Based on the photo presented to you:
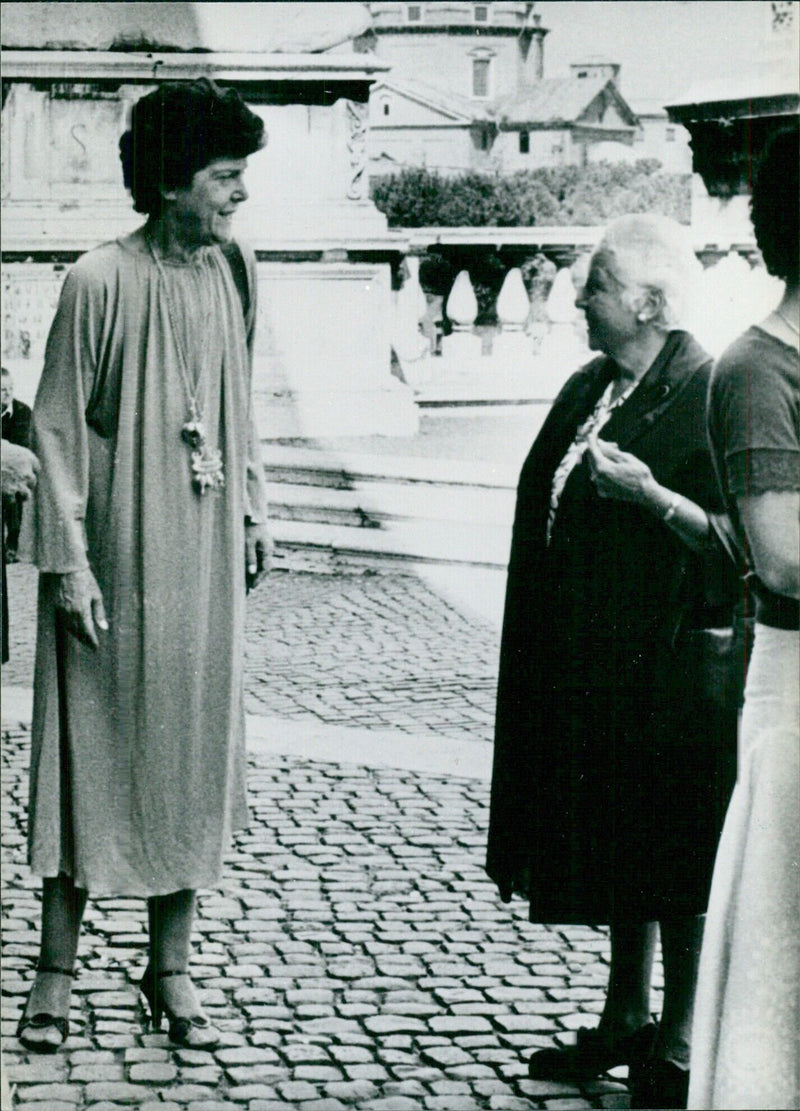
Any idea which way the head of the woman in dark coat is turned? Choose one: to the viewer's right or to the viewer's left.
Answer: to the viewer's left

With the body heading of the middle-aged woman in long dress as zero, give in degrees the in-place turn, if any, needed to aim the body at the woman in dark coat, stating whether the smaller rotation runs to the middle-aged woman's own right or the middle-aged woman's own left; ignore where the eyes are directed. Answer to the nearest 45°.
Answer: approximately 45° to the middle-aged woman's own left

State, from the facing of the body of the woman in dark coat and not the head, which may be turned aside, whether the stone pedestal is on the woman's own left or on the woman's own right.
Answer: on the woman's own right

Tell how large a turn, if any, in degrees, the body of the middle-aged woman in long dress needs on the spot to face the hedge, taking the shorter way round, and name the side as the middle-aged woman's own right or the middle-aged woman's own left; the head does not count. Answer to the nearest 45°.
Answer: approximately 90° to the middle-aged woman's own left

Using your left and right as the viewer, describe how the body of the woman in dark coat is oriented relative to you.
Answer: facing the viewer and to the left of the viewer

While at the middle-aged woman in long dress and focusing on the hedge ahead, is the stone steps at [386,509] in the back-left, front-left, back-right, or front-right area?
front-left

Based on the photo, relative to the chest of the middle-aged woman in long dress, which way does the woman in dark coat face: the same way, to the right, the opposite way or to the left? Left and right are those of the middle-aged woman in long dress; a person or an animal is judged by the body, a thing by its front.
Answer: to the right

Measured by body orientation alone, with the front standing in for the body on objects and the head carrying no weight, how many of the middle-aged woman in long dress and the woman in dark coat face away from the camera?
0

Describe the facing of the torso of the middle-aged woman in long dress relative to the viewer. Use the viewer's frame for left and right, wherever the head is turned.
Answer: facing the viewer and to the right of the viewer

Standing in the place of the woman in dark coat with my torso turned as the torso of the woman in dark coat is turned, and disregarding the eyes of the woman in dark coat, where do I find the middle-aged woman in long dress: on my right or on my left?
on my right

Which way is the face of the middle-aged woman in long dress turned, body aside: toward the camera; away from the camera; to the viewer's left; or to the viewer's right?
to the viewer's right

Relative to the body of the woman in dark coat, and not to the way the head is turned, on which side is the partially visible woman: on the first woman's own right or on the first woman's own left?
on the first woman's own left

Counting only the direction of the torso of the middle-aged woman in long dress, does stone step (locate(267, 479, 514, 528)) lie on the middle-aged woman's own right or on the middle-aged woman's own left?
on the middle-aged woman's own left

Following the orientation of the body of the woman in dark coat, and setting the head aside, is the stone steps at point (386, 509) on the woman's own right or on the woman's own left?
on the woman's own right

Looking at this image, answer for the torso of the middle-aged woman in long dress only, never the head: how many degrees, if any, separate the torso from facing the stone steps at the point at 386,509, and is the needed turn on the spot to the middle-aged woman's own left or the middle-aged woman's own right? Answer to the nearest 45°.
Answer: approximately 135° to the middle-aged woman's own left

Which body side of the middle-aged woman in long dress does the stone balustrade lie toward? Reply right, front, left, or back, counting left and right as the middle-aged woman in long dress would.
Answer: left
